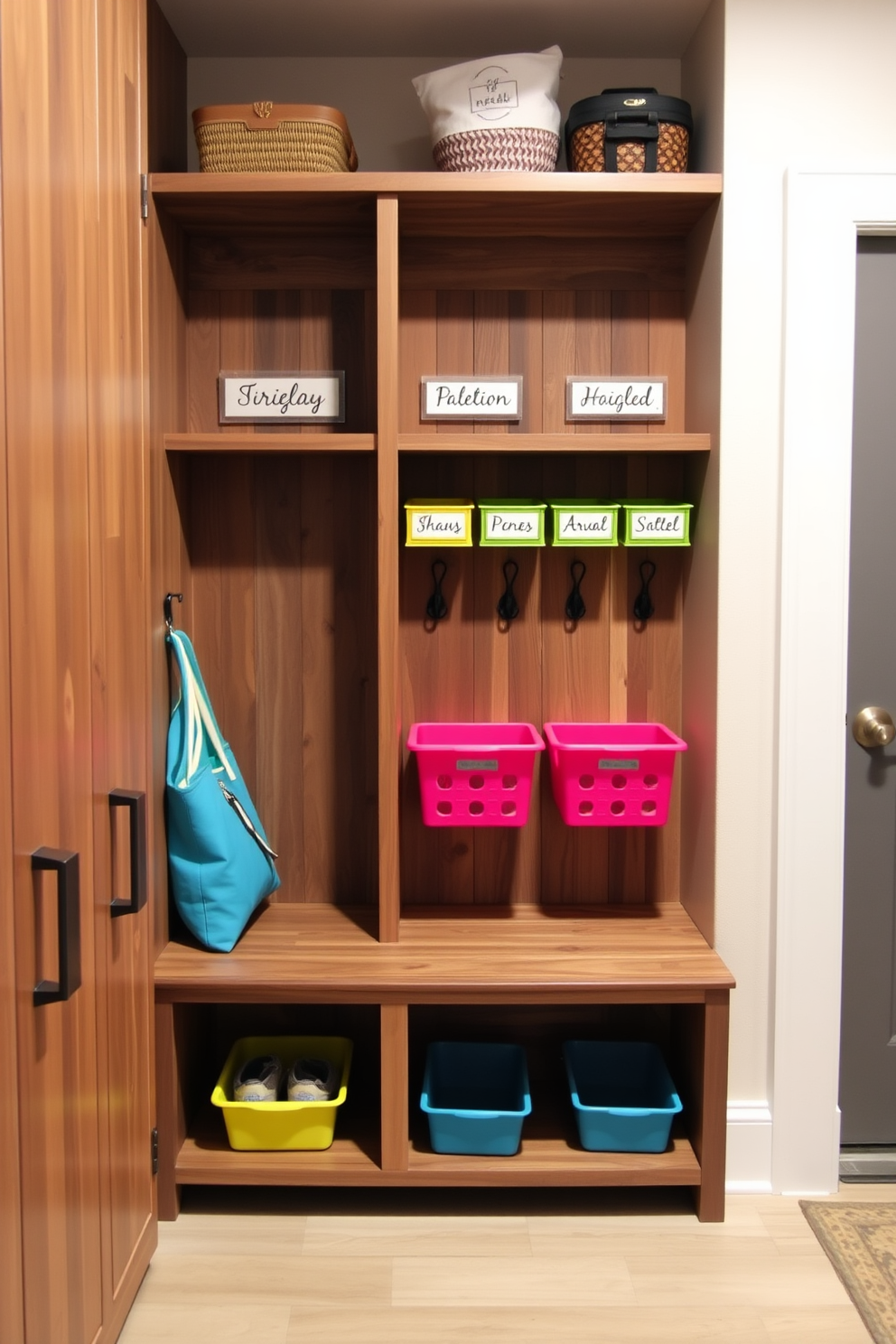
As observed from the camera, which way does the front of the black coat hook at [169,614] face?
facing to the right of the viewer

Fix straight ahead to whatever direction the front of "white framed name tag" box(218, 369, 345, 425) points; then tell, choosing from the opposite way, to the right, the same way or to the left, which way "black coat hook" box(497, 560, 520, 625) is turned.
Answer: the same way

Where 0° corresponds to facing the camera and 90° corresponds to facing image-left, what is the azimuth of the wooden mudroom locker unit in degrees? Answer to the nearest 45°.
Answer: approximately 0°

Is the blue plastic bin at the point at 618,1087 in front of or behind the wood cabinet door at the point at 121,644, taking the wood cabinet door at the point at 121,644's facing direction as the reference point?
in front

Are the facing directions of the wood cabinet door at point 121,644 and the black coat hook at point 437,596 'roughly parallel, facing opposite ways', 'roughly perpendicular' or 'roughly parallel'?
roughly perpendicular

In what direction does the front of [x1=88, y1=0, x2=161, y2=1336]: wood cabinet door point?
to the viewer's right

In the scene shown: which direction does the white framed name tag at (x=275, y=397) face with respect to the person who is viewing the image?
facing the viewer

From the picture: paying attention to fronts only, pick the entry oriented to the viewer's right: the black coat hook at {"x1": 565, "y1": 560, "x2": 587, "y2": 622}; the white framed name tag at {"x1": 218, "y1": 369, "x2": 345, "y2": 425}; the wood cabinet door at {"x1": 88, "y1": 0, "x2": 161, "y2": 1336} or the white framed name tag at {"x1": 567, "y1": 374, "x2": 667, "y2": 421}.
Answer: the wood cabinet door

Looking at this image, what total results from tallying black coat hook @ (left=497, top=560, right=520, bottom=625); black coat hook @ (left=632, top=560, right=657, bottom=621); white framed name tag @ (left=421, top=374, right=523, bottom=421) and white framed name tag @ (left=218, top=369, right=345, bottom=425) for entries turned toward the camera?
4

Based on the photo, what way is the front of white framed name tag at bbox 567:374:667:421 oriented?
toward the camera
